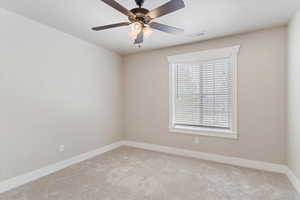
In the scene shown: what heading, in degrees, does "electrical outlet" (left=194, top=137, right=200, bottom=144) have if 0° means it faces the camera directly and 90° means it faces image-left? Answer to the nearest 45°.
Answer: approximately 0°
